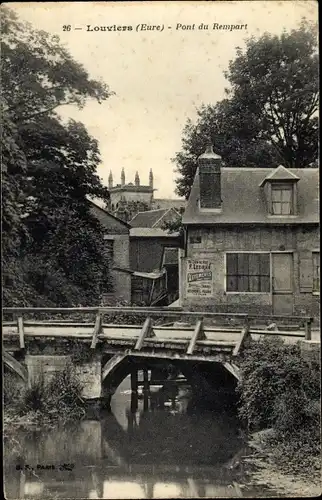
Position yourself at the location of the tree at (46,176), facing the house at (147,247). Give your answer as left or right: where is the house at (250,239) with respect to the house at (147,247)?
right

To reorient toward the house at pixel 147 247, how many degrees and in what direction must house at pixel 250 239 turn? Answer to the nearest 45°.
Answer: approximately 135° to its right

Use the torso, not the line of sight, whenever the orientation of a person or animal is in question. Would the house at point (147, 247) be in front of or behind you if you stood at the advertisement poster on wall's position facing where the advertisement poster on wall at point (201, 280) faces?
behind

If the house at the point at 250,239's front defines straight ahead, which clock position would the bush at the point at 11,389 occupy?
The bush is roughly at 2 o'clock from the house.

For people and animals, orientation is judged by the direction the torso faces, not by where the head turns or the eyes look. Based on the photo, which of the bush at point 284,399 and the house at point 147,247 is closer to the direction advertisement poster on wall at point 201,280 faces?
the bush

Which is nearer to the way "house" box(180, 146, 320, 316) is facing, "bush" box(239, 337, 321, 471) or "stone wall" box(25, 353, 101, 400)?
the bush

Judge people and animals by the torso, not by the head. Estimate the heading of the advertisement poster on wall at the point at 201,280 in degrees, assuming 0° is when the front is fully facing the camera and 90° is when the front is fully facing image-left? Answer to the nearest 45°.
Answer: approximately 0°

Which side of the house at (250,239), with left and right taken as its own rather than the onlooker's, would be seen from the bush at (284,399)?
front

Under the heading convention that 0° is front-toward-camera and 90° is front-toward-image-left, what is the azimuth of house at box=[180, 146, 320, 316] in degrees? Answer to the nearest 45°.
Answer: approximately 0°

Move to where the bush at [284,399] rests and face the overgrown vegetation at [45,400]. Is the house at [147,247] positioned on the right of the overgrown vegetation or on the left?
right
